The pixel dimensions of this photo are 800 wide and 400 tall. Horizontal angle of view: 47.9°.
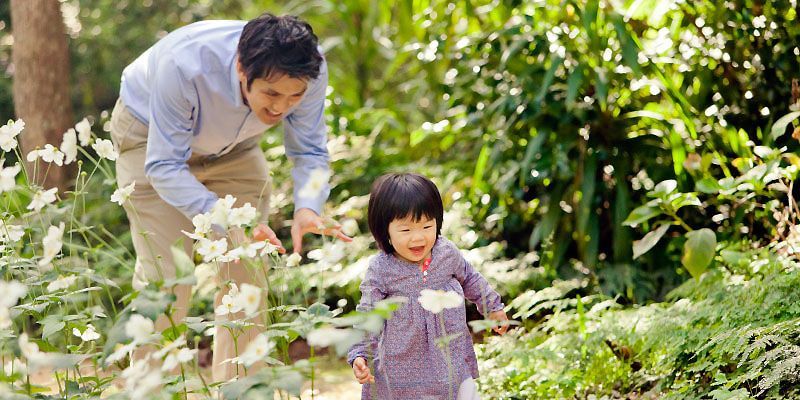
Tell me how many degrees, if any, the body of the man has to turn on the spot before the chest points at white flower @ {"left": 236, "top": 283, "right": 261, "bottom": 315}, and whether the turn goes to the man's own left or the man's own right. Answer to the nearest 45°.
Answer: approximately 45° to the man's own right

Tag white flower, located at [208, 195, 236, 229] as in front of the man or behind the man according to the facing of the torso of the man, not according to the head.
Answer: in front

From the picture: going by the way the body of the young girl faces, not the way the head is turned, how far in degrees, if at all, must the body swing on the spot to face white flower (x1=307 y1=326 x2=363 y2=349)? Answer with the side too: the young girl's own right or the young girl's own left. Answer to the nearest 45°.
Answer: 0° — they already face it

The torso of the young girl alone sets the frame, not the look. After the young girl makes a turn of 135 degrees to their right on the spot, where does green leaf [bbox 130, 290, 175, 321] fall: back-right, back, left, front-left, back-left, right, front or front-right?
left

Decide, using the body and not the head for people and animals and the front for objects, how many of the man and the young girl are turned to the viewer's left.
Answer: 0

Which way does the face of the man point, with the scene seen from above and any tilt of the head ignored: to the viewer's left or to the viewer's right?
to the viewer's right

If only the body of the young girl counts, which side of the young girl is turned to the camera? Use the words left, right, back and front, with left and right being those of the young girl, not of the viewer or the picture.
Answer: front

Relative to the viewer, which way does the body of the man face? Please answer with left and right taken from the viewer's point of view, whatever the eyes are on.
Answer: facing the viewer and to the right of the viewer

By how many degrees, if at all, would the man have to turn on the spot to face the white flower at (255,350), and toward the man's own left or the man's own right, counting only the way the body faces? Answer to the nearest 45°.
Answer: approximately 45° to the man's own right

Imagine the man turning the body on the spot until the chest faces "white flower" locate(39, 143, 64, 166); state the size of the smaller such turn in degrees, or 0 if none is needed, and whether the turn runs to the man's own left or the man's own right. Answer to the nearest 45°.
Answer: approximately 90° to the man's own right

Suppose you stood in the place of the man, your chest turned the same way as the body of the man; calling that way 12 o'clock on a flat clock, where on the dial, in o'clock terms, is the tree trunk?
The tree trunk is roughly at 7 o'clock from the man.
